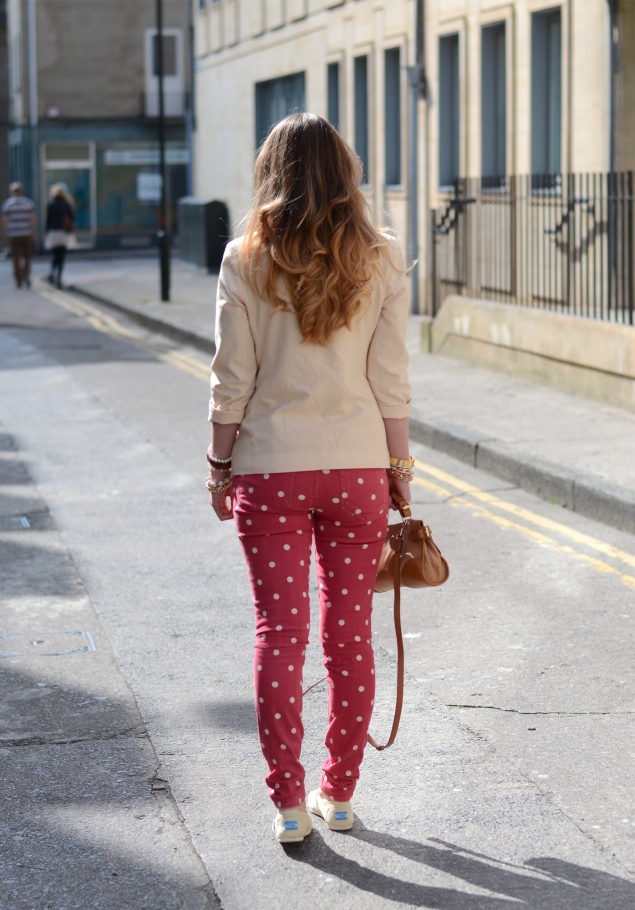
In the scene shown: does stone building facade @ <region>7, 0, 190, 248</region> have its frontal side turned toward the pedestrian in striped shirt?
yes

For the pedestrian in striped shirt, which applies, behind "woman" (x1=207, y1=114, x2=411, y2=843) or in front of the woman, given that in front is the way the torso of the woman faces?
in front

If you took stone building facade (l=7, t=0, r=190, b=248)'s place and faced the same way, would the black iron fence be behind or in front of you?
in front

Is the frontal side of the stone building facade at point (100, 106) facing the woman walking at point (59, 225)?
yes

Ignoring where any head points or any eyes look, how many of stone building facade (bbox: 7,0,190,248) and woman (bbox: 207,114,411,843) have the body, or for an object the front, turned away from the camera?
1

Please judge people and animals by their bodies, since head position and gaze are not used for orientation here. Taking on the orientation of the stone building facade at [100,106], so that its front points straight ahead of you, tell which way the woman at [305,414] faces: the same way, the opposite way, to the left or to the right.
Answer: the opposite way

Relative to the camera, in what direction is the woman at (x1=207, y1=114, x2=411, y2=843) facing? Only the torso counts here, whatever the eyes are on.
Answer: away from the camera

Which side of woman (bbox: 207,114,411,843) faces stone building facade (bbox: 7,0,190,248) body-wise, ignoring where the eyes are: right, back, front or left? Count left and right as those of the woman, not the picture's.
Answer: front
